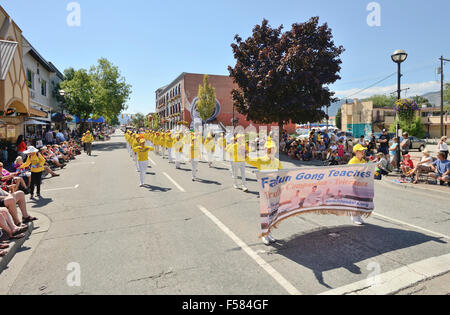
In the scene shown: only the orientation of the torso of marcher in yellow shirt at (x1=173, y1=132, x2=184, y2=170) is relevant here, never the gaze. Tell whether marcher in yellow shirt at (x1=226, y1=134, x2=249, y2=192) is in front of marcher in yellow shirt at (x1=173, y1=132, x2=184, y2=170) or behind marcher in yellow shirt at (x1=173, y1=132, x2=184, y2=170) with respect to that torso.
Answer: in front

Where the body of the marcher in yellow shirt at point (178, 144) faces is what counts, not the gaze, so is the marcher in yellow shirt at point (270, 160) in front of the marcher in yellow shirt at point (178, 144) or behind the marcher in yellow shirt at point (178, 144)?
in front

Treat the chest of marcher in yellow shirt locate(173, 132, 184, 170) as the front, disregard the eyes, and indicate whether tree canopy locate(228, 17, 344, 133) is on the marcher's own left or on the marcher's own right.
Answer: on the marcher's own left

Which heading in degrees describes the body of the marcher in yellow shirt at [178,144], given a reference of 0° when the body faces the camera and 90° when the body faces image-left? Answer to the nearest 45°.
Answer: approximately 0°

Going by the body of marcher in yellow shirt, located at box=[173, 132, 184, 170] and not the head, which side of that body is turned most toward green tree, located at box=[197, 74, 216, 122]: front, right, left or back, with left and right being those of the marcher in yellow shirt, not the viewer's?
back

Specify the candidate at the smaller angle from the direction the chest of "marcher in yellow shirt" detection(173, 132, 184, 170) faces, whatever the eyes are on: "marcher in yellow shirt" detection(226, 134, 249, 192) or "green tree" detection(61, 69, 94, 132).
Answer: the marcher in yellow shirt

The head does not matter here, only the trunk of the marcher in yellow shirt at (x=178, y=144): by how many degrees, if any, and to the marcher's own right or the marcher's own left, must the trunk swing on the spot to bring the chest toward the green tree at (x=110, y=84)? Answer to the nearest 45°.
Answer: approximately 180°

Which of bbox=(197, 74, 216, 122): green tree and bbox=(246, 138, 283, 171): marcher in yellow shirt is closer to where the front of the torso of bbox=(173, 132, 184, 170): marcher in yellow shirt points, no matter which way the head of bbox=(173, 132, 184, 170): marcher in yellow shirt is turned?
the marcher in yellow shirt
